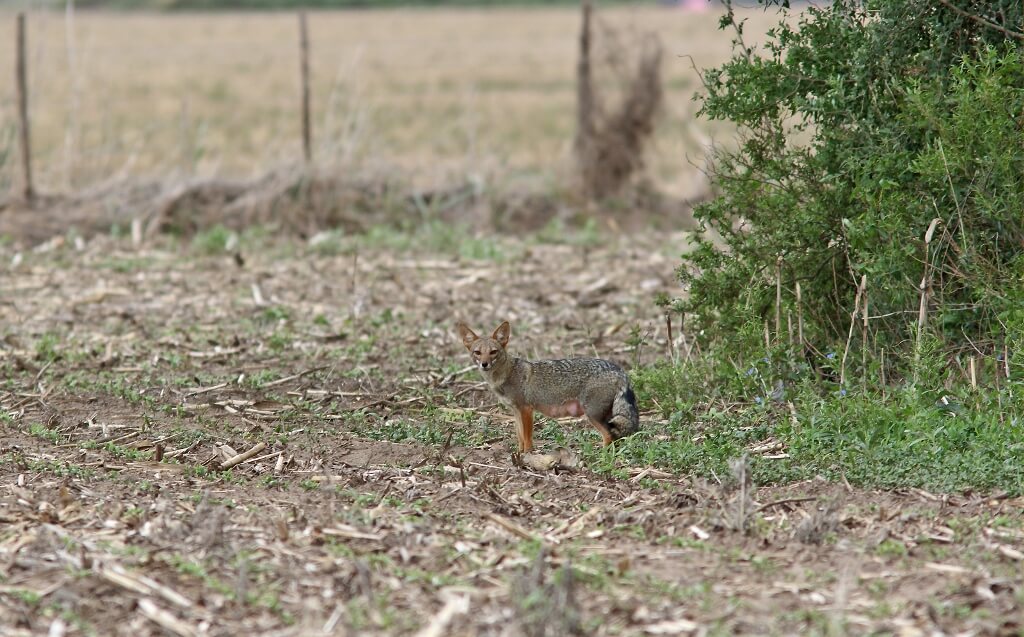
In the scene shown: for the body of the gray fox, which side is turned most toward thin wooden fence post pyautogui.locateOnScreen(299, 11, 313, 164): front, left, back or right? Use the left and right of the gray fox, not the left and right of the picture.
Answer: right

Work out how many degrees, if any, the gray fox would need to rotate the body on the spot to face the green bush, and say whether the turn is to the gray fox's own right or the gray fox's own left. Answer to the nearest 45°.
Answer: approximately 180°

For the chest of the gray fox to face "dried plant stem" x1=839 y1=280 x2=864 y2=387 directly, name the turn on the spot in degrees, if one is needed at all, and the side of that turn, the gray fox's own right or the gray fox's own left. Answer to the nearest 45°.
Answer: approximately 180°

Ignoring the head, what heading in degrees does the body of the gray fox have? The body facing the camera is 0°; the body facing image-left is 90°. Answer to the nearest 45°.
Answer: approximately 90°

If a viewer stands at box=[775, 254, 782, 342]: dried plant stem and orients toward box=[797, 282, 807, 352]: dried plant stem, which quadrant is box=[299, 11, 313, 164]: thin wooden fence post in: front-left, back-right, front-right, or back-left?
back-left

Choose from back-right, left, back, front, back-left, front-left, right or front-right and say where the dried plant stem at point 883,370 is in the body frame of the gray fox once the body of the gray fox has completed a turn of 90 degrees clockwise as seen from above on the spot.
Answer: right

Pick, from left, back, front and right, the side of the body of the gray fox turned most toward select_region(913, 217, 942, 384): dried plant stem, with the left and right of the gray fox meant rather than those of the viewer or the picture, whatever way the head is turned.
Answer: back

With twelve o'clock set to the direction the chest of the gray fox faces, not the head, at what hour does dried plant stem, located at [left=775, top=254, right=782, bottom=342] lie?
The dried plant stem is roughly at 5 o'clock from the gray fox.

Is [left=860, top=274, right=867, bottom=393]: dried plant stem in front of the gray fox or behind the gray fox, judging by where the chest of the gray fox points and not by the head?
behind

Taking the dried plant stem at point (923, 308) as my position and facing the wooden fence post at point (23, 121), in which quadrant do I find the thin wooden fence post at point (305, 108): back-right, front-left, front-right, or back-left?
front-right
